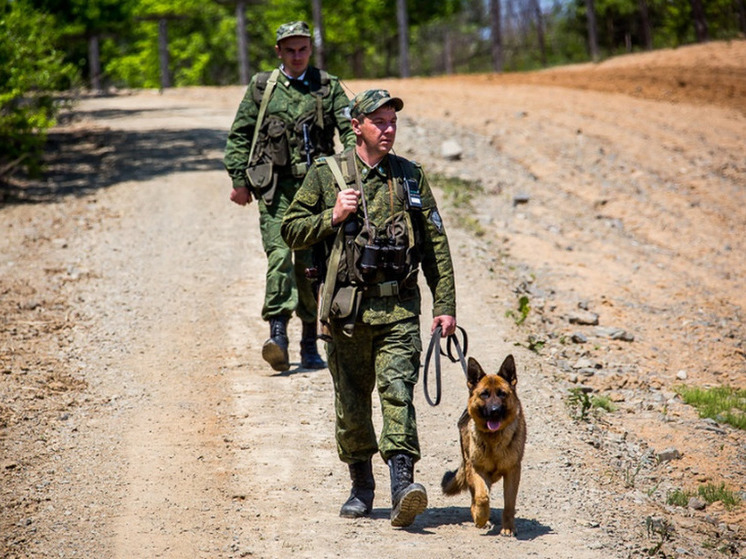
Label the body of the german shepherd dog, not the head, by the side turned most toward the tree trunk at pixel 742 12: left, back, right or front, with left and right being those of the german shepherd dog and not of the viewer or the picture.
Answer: back

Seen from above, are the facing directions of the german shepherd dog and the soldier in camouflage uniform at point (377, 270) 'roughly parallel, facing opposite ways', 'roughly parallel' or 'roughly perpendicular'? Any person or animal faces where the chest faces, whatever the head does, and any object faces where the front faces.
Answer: roughly parallel

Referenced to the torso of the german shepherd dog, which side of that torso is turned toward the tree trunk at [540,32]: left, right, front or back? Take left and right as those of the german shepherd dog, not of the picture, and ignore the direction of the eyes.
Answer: back

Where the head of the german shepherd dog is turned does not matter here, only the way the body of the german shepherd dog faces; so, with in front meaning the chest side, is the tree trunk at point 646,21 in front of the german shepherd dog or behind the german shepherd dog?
behind

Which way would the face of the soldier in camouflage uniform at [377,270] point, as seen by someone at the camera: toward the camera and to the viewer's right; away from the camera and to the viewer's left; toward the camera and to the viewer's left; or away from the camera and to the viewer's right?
toward the camera and to the viewer's right

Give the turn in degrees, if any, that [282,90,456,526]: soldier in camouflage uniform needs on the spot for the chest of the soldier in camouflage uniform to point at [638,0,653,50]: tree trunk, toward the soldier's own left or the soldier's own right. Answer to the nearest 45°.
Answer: approximately 180°

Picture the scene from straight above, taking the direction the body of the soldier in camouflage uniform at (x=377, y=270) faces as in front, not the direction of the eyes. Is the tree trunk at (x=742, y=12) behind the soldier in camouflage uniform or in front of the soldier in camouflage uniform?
behind

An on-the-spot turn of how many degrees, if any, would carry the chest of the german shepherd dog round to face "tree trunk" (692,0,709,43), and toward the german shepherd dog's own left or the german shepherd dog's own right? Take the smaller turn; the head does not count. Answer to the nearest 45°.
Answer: approximately 180°

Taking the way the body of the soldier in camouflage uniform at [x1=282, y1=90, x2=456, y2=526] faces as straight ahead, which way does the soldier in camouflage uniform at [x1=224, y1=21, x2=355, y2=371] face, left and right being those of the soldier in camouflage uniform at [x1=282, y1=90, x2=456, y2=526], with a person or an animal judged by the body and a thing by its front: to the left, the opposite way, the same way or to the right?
the same way

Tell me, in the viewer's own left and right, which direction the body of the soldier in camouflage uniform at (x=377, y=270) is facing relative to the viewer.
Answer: facing the viewer

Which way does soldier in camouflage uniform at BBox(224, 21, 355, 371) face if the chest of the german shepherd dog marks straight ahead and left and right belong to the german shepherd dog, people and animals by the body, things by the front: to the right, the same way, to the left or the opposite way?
the same way

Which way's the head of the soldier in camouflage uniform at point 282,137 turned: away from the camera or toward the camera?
toward the camera

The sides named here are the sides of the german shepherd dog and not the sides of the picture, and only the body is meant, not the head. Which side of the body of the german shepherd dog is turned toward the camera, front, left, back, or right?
front

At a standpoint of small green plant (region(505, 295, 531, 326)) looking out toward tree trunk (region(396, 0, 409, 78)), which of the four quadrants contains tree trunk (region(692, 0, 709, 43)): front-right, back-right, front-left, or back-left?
front-right

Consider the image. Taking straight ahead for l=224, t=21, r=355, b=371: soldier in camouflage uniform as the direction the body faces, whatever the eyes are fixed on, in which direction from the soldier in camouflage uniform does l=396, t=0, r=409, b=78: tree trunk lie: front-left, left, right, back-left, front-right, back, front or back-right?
back
